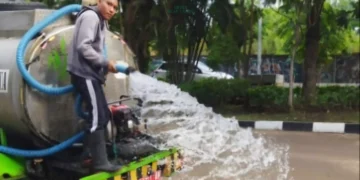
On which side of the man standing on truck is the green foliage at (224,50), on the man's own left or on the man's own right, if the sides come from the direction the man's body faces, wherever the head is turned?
on the man's own left

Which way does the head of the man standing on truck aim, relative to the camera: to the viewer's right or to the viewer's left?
to the viewer's right

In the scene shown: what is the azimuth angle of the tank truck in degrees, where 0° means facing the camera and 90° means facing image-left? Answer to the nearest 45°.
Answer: approximately 135°

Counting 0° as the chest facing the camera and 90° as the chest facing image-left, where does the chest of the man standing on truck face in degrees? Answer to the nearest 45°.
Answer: approximately 270°

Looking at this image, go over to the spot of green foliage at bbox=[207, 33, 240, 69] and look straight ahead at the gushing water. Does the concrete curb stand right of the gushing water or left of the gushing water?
left

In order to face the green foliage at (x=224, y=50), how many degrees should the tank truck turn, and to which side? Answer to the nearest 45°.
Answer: approximately 90° to its right

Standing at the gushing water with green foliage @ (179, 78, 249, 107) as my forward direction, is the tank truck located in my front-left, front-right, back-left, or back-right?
back-left
